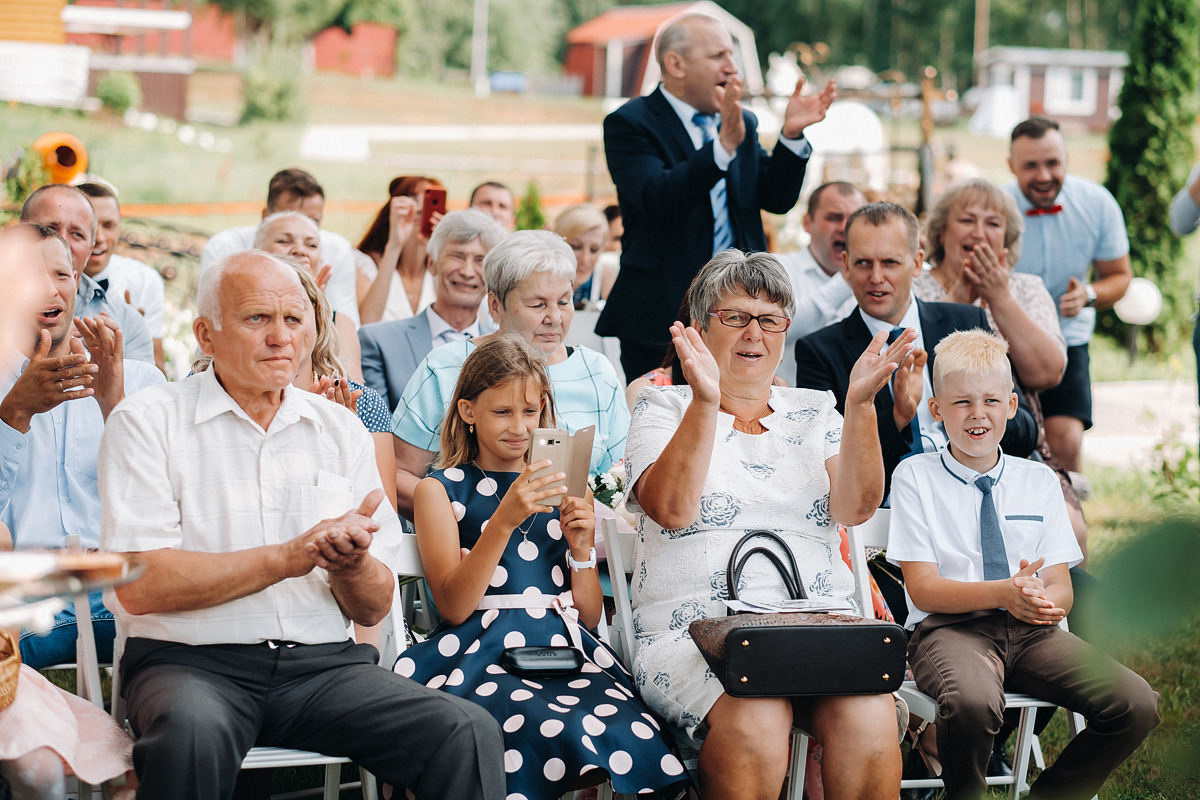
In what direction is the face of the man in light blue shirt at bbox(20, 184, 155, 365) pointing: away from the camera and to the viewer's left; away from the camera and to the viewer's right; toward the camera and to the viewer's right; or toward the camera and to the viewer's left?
toward the camera and to the viewer's right

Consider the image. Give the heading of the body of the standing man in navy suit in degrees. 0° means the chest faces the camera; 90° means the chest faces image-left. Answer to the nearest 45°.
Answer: approximately 315°

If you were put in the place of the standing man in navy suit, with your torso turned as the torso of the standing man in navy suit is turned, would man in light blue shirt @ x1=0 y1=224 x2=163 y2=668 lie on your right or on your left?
on your right

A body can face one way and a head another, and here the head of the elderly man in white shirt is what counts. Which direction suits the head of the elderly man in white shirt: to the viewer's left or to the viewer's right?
to the viewer's right

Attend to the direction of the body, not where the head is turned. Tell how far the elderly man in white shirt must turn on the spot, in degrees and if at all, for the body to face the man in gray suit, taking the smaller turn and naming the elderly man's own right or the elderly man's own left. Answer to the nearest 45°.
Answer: approximately 135° to the elderly man's own left

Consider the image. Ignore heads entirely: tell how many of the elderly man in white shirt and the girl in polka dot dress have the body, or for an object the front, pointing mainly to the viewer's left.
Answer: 0

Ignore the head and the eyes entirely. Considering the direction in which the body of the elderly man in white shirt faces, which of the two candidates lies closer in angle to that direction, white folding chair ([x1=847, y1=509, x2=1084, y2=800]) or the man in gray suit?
the white folding chair

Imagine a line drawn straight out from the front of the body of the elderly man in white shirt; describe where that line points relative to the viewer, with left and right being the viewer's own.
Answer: facing the viewer and to the right of the viewer

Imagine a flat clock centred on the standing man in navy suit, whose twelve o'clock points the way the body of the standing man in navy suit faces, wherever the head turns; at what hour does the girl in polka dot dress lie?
The girl in polka dot dress is roughly at 2 o'clock from the standing man in navy suit.

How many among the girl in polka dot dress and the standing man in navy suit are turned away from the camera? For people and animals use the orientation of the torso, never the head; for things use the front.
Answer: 0

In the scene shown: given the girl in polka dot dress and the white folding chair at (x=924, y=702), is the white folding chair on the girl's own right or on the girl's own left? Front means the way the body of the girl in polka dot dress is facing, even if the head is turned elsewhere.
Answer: on the girl's own left

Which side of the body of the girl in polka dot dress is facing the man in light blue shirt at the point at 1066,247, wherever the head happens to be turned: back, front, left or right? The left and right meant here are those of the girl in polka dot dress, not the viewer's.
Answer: left
